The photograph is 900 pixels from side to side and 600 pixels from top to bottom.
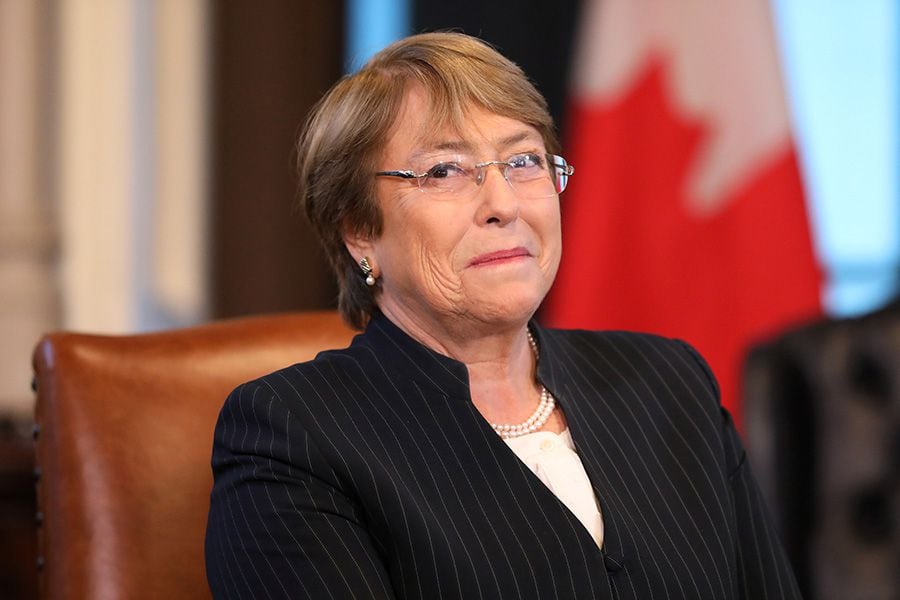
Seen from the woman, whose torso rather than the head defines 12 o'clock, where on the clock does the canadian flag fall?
The canadian flag is roughly at 8 o'clock from the woman.

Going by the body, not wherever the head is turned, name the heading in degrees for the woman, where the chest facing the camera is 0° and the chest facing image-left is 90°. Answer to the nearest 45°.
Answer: approximately 315°
